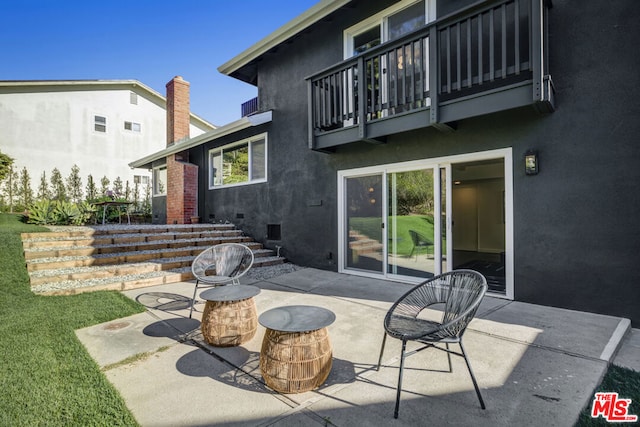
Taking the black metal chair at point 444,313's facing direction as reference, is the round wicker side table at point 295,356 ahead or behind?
ahead

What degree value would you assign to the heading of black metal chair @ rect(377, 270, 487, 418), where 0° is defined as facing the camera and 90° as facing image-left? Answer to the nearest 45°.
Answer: approximately 45°

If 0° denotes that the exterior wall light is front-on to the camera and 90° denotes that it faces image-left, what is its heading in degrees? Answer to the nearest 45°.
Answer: approximately 45°

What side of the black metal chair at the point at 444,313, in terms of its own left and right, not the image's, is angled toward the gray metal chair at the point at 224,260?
right

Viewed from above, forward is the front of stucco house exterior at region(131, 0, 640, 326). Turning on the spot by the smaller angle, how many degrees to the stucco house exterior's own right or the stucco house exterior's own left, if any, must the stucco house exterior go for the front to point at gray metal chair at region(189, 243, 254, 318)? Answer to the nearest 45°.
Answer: approximately 45° to the stucco house exterior's own right

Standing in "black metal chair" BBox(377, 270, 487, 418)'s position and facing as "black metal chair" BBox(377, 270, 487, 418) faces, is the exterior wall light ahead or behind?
behind

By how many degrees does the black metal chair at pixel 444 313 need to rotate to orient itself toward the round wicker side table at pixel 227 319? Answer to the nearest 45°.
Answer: approximately 45° to its right

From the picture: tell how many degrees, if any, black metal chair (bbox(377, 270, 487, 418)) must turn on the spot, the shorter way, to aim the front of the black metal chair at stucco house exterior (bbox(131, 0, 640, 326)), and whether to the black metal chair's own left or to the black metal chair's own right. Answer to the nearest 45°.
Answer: approximately 135° to the black metal chair's own right

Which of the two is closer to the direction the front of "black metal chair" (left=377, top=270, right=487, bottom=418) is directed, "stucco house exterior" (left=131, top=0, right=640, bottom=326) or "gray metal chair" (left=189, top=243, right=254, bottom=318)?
the gray metal chair
